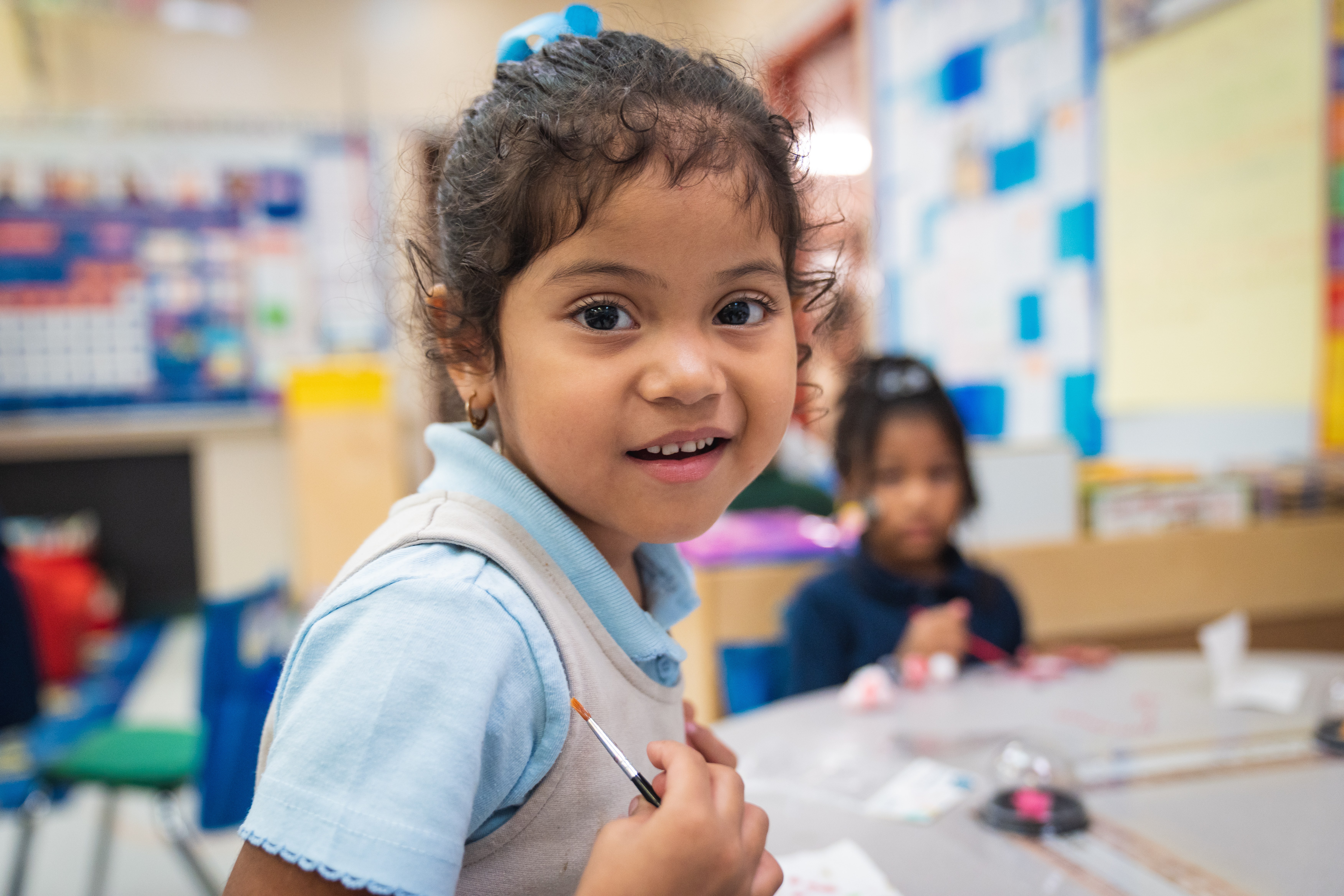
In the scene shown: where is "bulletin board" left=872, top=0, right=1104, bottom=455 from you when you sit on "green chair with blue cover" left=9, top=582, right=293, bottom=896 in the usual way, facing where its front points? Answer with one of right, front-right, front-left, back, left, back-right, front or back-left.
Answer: back

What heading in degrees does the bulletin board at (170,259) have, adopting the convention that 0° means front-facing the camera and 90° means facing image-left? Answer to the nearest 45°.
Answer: approximately 0°

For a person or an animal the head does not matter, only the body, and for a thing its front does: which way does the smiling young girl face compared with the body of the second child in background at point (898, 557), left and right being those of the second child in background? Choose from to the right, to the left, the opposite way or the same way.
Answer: to the left

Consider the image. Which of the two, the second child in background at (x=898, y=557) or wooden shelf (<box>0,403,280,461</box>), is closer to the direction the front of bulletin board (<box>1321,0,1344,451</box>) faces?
the second child in background

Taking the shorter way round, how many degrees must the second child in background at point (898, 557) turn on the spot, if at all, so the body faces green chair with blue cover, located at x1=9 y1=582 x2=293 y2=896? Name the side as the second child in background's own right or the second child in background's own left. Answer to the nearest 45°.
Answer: approximately 90° to the second child in background's own right

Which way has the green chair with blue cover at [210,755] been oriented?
to the viewer's left

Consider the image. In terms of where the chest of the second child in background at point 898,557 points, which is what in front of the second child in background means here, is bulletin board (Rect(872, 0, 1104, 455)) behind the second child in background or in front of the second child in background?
behind

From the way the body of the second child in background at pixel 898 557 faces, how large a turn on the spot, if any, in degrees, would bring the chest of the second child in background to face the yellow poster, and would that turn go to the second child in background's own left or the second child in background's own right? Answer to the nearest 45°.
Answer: approximately 135° to the second child in background's own left

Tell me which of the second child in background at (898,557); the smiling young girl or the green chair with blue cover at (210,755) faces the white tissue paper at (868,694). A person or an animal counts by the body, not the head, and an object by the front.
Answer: the second child in background

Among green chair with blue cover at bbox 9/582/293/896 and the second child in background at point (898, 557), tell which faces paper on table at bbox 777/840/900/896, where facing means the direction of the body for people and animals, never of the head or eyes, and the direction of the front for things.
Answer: the second child in background
